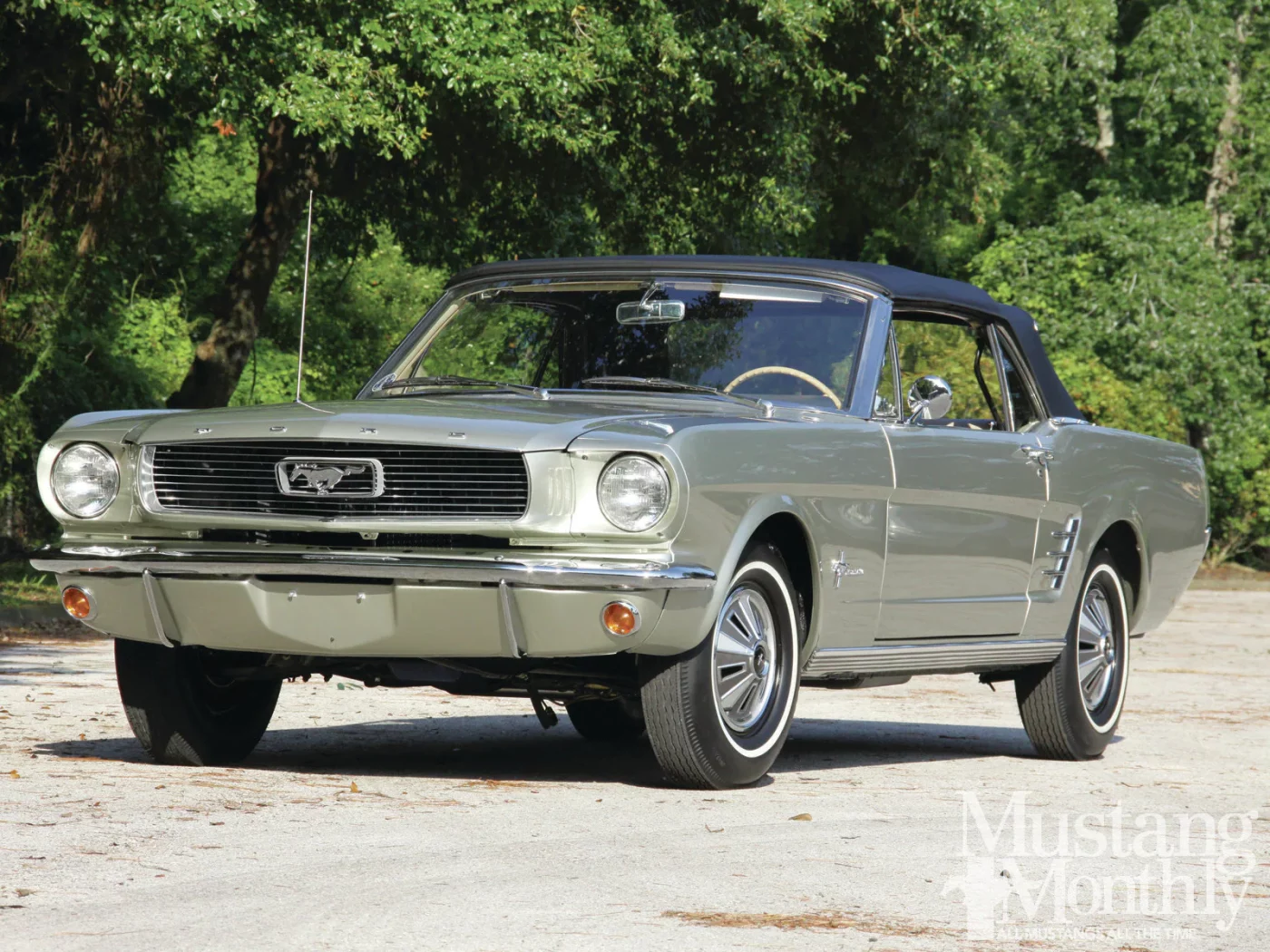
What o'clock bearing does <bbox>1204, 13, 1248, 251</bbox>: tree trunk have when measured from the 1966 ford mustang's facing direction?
The tree trunk is roughly at 5 o'clock from the 1966 ford mustang.

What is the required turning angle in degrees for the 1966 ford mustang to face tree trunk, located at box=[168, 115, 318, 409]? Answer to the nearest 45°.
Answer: approximately 135° to its right

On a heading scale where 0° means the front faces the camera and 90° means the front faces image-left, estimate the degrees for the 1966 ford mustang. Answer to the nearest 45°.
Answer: approximately 45°
